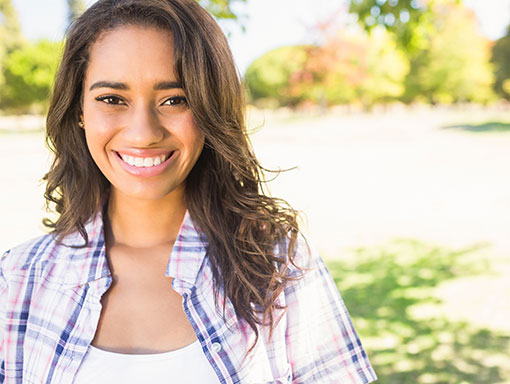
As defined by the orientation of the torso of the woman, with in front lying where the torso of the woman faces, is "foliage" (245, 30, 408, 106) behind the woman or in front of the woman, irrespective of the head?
behind

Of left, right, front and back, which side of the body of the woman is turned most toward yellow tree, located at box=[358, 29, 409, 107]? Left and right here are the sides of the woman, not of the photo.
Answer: back

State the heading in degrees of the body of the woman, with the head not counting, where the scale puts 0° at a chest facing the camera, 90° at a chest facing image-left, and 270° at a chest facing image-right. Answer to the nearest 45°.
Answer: approximately 0°

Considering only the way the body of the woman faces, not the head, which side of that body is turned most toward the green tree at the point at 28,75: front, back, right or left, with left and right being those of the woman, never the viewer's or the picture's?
back

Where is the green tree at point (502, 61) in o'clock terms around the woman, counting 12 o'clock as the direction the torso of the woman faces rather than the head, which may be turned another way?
The green tree is roughly at 7 o'clock from the woman.

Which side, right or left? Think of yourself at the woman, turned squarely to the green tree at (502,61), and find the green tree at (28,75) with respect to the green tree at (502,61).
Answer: left

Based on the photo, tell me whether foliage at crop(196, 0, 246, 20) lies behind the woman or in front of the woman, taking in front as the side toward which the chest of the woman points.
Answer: behind

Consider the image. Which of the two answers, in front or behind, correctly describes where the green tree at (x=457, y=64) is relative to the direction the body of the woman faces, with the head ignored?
behind
